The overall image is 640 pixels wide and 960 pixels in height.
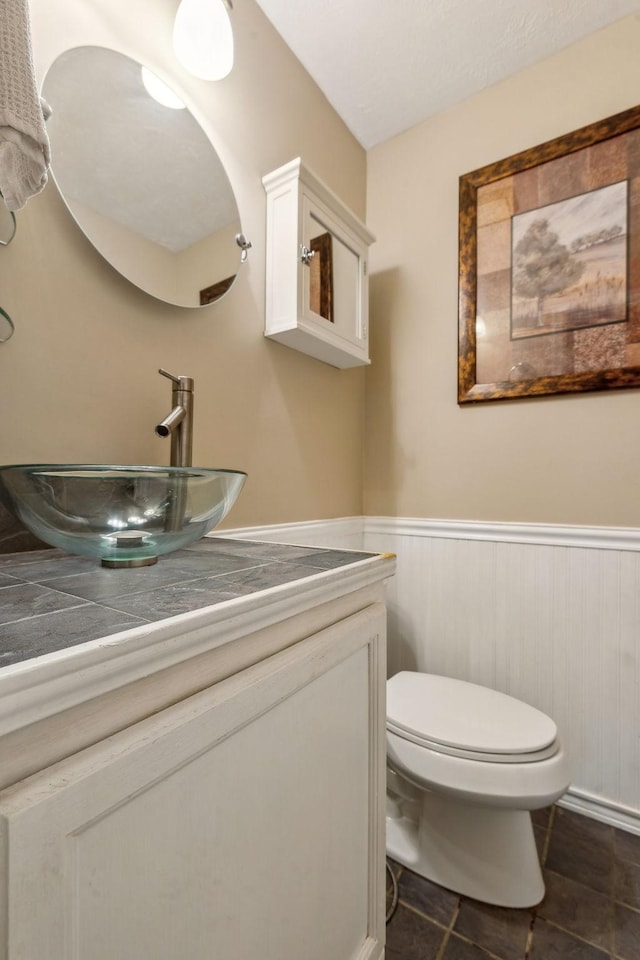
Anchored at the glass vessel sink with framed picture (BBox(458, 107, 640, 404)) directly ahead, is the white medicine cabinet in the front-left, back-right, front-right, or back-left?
front-left

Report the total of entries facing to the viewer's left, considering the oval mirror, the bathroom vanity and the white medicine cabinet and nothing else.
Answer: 0

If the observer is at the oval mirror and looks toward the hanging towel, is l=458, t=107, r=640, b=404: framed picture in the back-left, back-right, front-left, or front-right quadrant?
back-left

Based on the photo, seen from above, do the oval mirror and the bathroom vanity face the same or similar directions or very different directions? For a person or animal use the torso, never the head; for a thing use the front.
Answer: same or similar directions

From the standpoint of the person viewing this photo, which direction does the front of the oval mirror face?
facing the viewer and to the right of the viewer

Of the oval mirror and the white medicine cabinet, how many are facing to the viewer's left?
0

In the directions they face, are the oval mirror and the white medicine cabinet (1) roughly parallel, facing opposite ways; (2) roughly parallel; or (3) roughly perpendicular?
roughly parallel

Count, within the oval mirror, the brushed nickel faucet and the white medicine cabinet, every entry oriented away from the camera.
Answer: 0

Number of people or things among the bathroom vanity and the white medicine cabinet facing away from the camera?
0

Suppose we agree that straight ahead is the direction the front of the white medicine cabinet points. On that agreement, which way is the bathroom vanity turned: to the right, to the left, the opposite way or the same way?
the same way

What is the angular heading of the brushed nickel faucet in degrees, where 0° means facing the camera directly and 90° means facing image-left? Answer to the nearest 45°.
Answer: approximately 45°

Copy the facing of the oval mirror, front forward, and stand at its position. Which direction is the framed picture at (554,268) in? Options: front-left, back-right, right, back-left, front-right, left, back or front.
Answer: front-left
